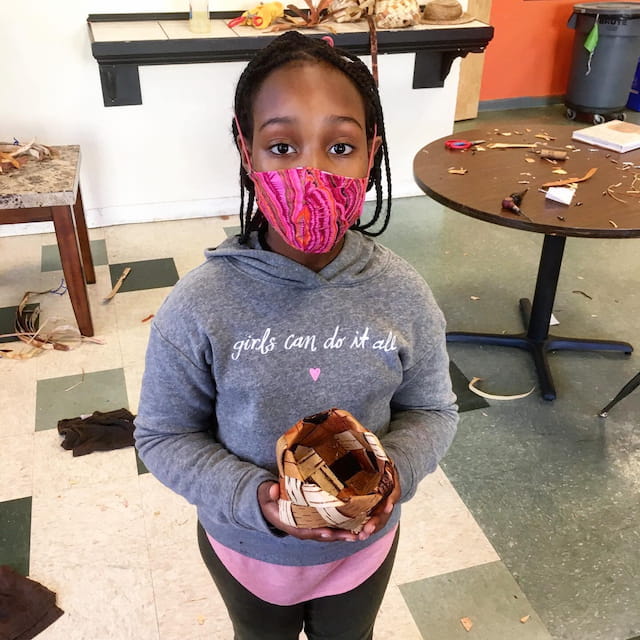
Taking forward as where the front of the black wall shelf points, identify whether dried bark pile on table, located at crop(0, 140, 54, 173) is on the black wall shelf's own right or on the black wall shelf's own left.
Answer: on the black wall shelf's own right

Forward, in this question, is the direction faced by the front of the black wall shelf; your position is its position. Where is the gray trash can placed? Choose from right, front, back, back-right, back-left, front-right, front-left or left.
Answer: back-left

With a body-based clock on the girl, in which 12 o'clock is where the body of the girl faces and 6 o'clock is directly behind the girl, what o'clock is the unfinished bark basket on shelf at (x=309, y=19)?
The unfinished bark basket on shelf is roughly at 6 o'clock from the girl.

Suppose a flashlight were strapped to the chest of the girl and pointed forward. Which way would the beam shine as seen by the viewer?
toward the camera

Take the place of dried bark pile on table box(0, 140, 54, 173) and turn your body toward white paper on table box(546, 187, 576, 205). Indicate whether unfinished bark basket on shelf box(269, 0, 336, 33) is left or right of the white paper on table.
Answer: left

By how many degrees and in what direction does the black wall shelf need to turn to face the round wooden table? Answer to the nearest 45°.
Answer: approximately 45° to its left

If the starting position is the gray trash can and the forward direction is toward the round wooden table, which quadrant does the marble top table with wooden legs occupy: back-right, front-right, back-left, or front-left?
front-right

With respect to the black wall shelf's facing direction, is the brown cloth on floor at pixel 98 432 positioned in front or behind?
in front

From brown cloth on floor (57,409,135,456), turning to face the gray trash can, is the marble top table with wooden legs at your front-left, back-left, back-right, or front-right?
front-left

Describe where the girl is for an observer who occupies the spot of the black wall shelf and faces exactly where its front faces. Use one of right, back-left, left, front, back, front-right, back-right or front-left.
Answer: front

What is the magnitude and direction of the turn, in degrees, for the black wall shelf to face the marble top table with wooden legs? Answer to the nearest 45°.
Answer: approximately 45° to its right

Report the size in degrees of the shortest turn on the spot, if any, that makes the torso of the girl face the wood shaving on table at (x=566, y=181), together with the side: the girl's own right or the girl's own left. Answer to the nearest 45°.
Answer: approximately 135° to the girl's own left

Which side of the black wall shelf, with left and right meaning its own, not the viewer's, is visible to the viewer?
front
